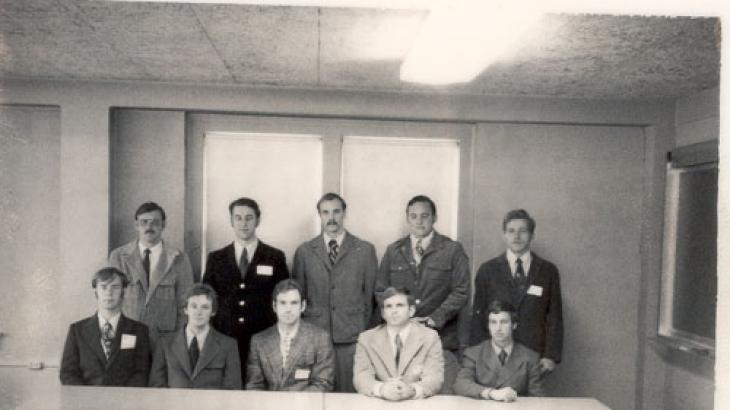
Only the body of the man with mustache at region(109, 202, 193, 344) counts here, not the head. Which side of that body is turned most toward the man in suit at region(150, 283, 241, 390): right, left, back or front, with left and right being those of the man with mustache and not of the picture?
front

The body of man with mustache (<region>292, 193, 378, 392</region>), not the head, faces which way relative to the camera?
toward the camera

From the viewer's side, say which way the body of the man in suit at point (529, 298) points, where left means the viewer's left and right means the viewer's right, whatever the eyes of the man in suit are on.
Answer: facing the viewer

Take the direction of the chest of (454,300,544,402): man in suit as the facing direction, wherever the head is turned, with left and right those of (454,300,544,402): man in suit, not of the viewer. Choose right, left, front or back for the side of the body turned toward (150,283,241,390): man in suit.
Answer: right

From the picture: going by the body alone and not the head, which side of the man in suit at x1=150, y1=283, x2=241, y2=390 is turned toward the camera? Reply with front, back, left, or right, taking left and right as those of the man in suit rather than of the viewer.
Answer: front

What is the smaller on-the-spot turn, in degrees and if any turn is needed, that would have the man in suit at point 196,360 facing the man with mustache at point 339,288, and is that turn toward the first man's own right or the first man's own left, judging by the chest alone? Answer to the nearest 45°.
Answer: approximately 135° to the first man's own left

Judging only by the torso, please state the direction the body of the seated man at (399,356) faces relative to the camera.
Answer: toward the camera
